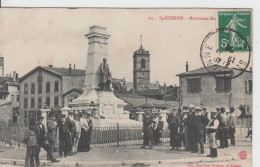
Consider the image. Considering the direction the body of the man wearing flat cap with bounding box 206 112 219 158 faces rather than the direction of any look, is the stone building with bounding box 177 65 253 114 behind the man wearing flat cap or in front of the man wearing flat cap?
behind

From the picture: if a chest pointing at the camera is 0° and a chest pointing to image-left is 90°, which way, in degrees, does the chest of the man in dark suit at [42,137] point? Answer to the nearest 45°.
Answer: approximately 315°

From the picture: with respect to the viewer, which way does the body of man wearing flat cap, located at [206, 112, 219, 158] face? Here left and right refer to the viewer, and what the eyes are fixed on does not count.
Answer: facing the viewer and to the left of the viewer

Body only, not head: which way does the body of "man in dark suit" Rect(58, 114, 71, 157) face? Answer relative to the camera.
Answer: toward the camera

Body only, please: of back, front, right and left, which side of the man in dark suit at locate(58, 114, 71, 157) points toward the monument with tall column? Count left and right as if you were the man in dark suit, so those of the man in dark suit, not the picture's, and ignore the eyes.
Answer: back

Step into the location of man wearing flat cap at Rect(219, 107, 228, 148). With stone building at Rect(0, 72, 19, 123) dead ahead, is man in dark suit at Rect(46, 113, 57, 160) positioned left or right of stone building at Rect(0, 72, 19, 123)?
left

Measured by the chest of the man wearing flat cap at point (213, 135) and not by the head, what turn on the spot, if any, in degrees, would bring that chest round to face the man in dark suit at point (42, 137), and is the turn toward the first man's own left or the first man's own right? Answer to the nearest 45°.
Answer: approximately 45° to the first man's own right

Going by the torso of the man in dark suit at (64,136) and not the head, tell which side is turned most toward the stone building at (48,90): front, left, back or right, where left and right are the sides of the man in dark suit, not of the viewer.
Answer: back

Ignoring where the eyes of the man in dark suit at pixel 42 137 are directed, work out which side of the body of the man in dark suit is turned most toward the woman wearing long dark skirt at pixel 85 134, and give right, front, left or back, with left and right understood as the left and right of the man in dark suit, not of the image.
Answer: left

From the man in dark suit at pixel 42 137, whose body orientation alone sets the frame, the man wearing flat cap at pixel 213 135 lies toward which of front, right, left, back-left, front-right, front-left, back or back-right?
front-left

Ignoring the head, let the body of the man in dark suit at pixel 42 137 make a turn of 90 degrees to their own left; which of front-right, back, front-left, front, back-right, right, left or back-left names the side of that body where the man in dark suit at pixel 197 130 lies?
front-right
